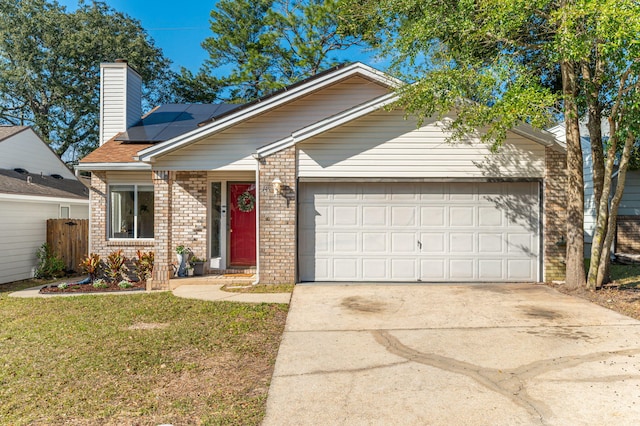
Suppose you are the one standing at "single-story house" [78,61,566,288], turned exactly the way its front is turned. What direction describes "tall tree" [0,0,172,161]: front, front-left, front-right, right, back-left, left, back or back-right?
back-right

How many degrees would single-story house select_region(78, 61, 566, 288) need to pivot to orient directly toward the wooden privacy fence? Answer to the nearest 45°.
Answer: approximately 90° to its right

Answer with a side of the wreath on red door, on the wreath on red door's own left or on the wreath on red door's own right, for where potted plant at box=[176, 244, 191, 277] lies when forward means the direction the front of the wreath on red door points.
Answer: on the wreath on red door's own right

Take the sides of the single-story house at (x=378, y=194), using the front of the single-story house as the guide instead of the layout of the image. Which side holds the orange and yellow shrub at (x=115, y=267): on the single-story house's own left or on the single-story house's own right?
on the single-story house's own right

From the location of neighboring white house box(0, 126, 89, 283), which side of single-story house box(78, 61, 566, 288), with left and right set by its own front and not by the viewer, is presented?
right

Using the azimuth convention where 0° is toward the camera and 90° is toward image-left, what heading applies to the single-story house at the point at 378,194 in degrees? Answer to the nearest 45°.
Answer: approximately 0°

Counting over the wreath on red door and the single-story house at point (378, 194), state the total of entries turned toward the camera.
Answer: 2

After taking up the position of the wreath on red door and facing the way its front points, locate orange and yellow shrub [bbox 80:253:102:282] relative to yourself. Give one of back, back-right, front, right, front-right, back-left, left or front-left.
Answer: right

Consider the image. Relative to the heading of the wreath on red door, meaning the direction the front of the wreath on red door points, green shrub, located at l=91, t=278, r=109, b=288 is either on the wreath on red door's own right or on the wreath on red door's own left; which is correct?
on the wreath on red door's own right

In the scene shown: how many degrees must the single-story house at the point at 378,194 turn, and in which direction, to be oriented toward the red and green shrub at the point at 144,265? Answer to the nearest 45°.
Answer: approximately 90° to its right
